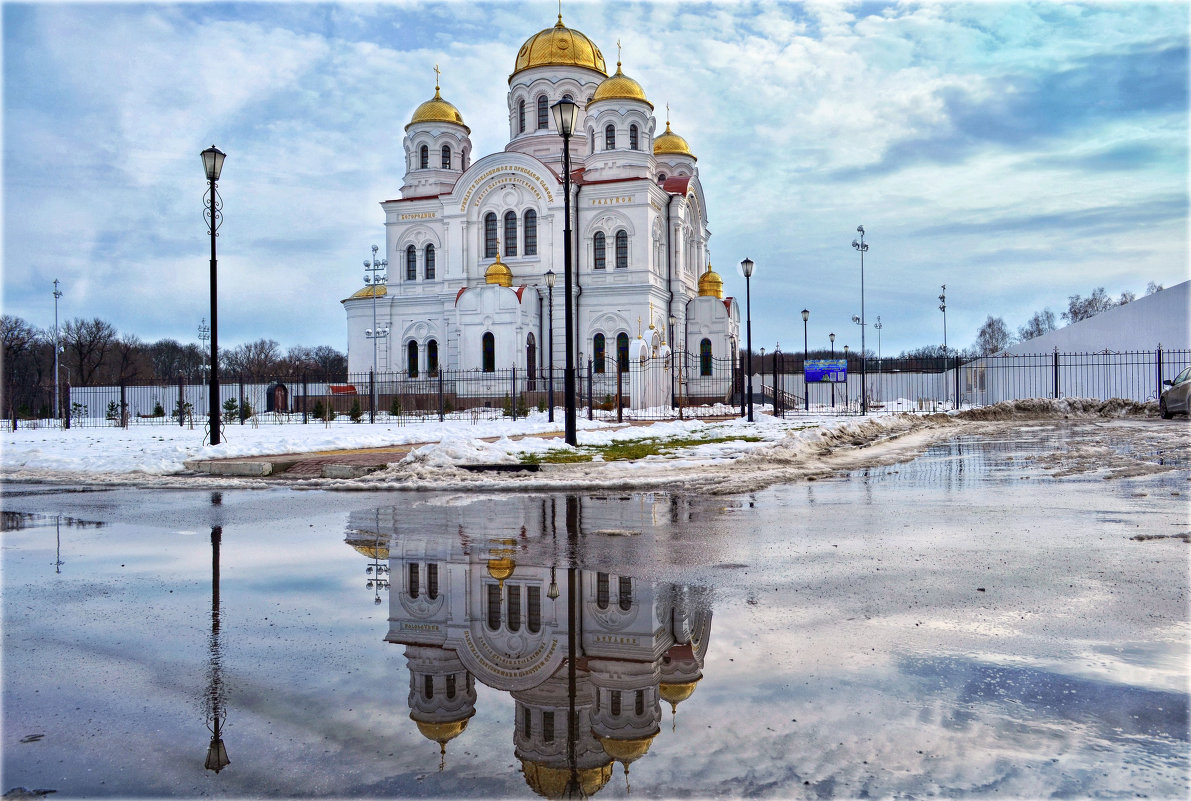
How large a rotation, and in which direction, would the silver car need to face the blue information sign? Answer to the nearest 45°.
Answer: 0° — it already faces it

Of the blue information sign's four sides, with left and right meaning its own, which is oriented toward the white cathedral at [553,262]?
right

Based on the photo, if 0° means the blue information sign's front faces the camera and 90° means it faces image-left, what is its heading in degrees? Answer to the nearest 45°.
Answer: approximately 0°

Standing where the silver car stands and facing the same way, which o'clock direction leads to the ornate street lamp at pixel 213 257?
The ornate street lamp is roughly at 12 o'clock from the silver car.

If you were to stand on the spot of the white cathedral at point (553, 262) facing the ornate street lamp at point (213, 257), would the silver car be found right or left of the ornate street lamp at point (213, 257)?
left

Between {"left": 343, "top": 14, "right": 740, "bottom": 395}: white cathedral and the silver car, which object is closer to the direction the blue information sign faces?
the silver car

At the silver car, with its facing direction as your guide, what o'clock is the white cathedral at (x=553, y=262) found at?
The white cathedral is roughly at 2 o'clock from the silver car.
